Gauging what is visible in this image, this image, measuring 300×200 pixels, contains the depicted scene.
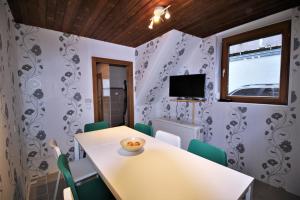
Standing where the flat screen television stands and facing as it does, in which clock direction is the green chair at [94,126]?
The green chair is roughly at 2 o'clock from the flat screen television.

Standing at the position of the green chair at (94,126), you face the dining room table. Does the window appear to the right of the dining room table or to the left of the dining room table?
left

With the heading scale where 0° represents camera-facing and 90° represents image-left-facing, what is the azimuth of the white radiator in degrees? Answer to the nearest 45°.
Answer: approximately 45°

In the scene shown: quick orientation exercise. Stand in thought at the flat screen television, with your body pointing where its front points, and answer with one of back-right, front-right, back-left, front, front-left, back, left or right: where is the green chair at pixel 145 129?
front-right

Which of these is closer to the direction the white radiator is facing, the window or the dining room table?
the dining room table

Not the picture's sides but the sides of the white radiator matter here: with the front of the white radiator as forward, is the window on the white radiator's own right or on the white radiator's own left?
on the white radiator's own left
